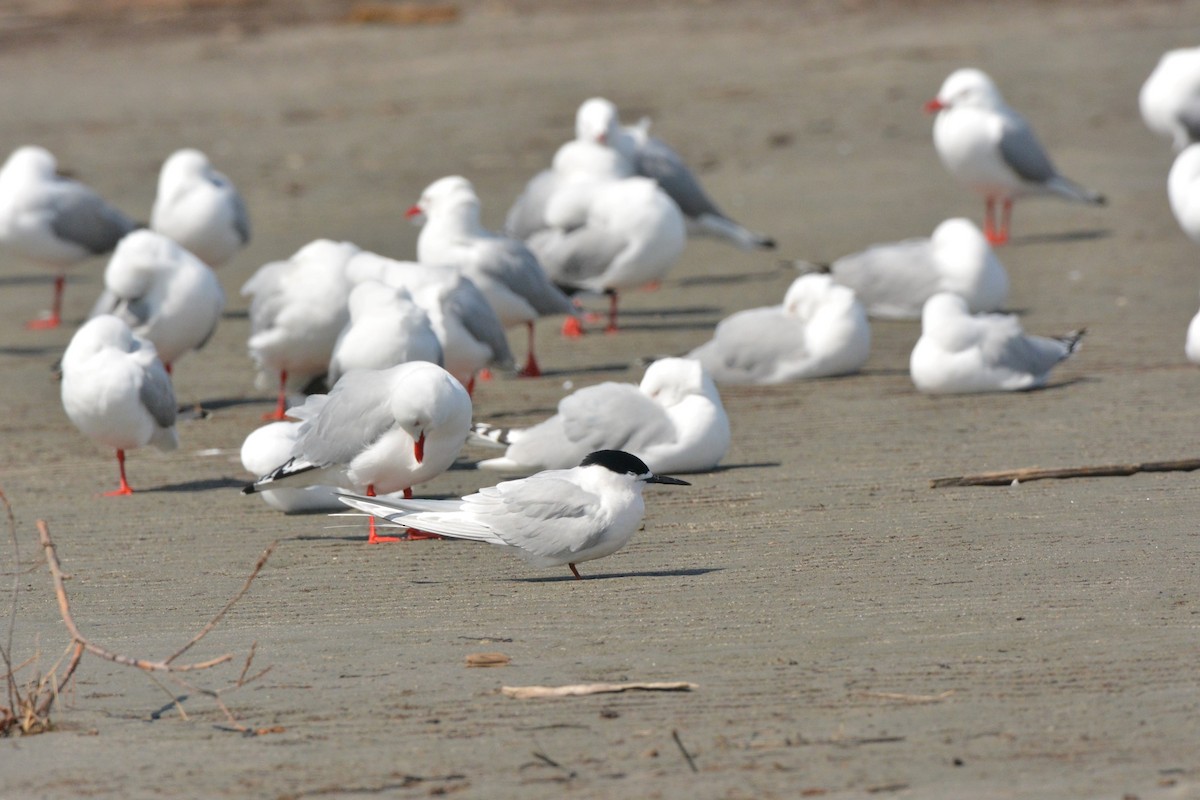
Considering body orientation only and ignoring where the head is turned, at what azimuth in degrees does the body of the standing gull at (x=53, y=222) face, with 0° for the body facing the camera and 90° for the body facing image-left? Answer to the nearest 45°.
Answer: approximately 90°

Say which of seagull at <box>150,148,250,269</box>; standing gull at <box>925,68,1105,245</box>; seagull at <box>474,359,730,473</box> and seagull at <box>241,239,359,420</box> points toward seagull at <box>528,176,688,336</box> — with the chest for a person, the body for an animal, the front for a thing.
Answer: the standing gull

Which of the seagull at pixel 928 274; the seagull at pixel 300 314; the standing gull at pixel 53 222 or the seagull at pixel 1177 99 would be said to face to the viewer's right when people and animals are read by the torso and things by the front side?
the seagull at pixel 928 274

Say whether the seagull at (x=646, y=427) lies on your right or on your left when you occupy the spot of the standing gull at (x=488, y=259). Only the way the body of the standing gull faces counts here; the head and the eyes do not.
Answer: on your left

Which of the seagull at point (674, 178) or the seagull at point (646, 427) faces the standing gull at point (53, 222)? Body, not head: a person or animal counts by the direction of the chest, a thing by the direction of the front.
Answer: the seagull at point (674, 178)

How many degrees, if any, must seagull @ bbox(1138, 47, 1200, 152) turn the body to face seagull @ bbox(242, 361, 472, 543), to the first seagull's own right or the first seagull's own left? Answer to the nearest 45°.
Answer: approximately 90° to the first seagull's own left

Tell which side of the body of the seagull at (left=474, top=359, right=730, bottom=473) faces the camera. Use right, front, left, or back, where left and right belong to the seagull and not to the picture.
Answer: right

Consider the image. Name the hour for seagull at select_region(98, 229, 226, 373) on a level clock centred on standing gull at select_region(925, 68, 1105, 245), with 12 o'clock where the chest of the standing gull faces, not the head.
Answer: The seagull is roughly at 12 o'clock from the standing gull.

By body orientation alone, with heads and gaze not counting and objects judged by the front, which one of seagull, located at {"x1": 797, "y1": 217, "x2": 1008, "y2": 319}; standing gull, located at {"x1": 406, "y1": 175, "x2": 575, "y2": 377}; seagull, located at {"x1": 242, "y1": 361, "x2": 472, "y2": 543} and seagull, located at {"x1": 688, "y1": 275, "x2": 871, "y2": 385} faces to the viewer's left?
the standing gull

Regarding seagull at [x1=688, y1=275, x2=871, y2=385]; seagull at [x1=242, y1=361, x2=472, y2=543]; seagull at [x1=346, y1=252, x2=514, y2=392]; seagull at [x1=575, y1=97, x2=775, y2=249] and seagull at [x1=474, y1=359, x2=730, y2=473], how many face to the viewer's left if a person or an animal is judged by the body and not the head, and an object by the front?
2

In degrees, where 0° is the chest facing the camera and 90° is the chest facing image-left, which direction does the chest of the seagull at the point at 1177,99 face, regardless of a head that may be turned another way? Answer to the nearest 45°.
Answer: approximately 90°
